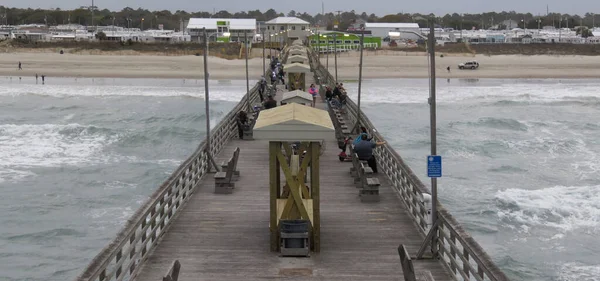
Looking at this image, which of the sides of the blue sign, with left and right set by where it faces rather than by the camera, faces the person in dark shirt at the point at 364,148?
back

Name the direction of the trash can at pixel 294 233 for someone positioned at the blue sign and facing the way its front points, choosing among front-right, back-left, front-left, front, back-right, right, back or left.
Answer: right

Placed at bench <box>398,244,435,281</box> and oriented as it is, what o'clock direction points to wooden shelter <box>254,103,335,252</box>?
The wooden shelter is roughly at 8 o'clock from the bench.

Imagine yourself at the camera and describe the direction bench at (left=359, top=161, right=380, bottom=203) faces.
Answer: facing to the right of the viewer

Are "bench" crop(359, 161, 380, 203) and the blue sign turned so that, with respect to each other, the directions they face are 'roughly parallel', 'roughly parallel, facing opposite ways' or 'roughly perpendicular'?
roughly perpendicular

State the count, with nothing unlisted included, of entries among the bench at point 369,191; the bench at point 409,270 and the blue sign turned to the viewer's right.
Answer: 2

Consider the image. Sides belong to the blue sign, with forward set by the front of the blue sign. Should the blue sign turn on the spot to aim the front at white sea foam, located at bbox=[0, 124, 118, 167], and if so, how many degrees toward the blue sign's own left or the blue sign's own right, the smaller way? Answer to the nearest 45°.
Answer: approximately 135° to the blue sign's own right

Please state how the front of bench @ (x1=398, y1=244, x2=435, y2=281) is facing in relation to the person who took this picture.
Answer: facing to the right of the viewer
